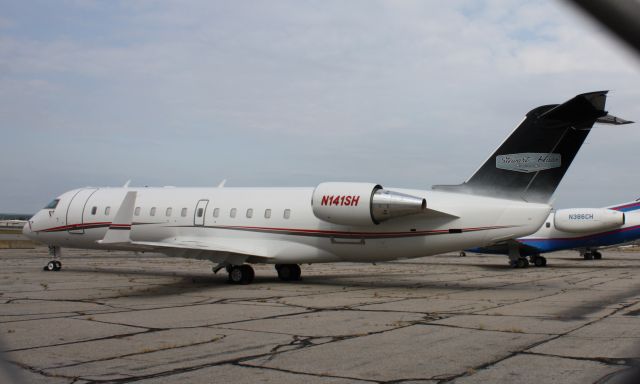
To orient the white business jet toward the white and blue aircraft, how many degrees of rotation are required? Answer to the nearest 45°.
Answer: approximately 90° to its right

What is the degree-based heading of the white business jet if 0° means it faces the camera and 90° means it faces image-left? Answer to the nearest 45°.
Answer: approximately 135°
